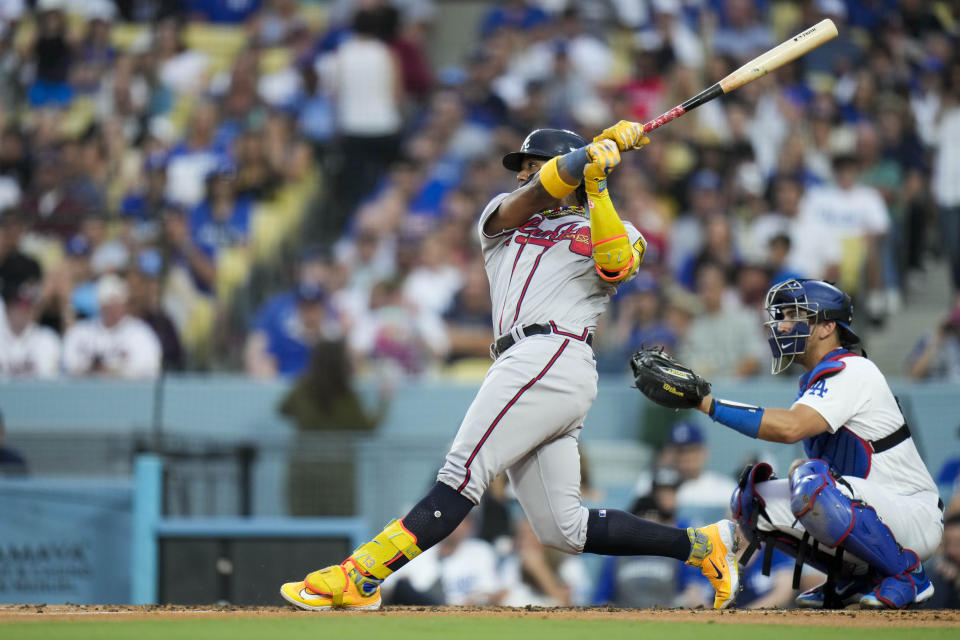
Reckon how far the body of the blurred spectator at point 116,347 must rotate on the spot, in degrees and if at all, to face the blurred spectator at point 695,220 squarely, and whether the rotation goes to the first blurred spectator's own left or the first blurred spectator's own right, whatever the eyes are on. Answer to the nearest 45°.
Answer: approximately 90° to the first blurred spectator's own left

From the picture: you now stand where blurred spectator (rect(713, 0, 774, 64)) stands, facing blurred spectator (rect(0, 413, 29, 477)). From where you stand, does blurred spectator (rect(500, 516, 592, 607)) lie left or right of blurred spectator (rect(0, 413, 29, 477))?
left

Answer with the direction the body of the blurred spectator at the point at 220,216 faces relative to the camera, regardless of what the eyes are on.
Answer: toward the camera

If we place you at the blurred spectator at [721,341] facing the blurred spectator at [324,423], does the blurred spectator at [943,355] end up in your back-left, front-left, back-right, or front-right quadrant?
back-left

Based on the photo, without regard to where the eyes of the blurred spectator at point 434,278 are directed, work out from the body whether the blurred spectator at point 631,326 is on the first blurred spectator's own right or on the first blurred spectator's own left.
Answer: on the first blurred spectator's own left

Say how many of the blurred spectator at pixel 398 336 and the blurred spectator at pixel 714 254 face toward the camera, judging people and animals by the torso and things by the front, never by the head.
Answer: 2

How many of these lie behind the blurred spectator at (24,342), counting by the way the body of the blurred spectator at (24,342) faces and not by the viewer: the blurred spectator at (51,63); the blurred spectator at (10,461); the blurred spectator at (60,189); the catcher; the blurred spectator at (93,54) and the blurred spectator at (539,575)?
3

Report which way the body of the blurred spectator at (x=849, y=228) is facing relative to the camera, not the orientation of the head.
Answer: toward the camera

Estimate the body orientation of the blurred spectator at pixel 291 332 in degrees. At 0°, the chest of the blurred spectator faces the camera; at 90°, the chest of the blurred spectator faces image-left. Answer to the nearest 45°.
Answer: approximately 315°

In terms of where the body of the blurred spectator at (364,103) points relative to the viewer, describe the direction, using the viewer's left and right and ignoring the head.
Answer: facing away from the viewer

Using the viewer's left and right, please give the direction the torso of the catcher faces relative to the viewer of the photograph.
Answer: facing to the left of the viewer

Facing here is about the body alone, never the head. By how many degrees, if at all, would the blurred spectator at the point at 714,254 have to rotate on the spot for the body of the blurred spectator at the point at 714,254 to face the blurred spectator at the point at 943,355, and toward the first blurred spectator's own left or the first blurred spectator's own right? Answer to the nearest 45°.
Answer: approximately 45° to the first blurred spectator's own left

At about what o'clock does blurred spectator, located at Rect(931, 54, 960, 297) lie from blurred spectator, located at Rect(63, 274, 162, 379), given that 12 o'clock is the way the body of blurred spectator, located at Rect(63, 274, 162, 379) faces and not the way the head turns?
blurred spectator, located at Rect(931, 54, 960, 297) is roughly at 9 o'clock from blurred spectator, located at Rect(63, 274, 162, 379).
